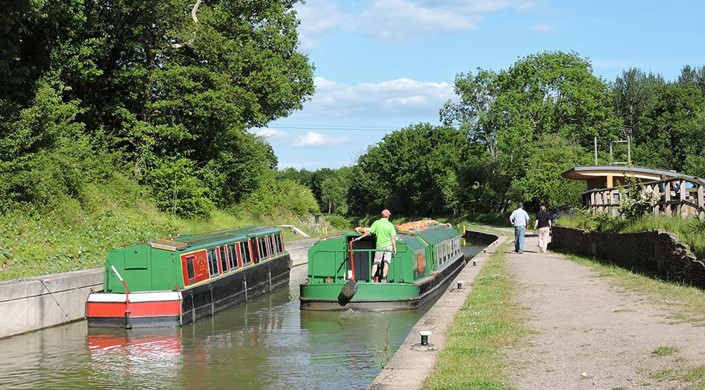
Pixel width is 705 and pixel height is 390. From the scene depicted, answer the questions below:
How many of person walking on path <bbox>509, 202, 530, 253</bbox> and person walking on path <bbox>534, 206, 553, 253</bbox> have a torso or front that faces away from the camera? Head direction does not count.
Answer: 2

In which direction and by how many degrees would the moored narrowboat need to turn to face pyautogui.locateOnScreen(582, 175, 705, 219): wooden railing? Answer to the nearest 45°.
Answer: approximately 45° to its right

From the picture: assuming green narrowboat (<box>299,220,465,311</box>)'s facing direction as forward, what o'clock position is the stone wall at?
The stone wall is roughly at 2 o'clock from the green narrowboat.

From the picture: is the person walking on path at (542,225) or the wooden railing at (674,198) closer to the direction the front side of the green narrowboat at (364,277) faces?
the person walking on path

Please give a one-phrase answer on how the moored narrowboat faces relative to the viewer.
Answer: facing away from the viewer and to the right of the viewer

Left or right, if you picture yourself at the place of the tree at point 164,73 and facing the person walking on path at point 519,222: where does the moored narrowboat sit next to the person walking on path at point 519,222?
right

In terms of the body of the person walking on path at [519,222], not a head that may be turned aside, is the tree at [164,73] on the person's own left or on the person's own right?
on the person's own left

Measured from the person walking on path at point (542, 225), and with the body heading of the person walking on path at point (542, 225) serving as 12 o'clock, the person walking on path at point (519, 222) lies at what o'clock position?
the person walking on path at point (519, 222) is roughly at 8 o'clock from the person walking on path at point (542, 225).

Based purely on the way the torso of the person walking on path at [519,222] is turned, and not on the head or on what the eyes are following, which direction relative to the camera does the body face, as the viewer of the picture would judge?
away from the camera

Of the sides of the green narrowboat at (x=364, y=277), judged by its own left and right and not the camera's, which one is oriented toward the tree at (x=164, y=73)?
left

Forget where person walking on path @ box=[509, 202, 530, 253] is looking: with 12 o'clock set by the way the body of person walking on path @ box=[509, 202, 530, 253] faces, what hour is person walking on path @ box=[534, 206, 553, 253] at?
person walking on path @ box=[534, 206, 553, 253] is roughly at 2 o'clock from person walking on path @ box=[509, 202, 530, 253].

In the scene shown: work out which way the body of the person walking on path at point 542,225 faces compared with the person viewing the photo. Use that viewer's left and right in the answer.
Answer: facing away from the viewer
